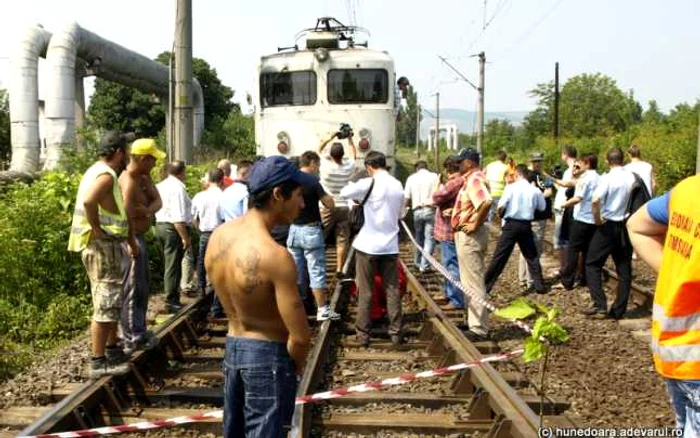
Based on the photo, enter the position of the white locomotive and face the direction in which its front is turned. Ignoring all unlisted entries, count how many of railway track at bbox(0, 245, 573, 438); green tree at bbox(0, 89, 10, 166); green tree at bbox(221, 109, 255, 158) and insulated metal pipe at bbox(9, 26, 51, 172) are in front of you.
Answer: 1

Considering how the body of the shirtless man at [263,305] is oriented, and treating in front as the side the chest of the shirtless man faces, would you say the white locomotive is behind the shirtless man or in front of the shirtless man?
in front

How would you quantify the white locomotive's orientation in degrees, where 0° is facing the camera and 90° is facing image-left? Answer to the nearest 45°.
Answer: approximately 0°

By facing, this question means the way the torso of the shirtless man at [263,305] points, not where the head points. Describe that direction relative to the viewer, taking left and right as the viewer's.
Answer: facing away from the viewer and to the right of the viewer

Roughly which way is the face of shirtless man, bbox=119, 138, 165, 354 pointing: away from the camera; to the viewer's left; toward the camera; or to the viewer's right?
to the viewer's right

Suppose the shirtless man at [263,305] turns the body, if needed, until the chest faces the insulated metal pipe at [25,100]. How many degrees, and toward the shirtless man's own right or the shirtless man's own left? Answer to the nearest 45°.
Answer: approximately 45° to the shirtless man's own left

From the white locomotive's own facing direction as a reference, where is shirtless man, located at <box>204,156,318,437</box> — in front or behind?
in front

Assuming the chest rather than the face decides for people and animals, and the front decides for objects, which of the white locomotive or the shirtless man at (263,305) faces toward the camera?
the white locomotive

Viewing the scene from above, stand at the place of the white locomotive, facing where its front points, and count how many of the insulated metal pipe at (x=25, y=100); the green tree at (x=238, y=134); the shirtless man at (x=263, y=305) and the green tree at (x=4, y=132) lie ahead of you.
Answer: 1

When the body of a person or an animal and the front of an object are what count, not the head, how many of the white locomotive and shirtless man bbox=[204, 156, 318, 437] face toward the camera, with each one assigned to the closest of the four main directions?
1

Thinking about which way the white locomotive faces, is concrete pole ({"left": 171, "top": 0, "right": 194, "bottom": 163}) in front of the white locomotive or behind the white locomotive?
in front

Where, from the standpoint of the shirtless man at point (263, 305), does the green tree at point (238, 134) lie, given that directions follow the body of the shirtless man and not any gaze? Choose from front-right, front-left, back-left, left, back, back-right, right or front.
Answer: front-left

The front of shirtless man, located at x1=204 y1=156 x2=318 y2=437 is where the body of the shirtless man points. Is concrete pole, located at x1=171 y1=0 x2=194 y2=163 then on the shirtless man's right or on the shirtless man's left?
on the shirtless man's left

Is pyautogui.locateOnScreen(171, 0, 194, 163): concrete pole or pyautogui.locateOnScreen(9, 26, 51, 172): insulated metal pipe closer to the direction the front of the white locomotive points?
the concrete pole

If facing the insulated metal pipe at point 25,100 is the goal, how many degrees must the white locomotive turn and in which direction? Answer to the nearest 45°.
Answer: approximately 135° to its right

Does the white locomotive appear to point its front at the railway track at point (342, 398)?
yes
